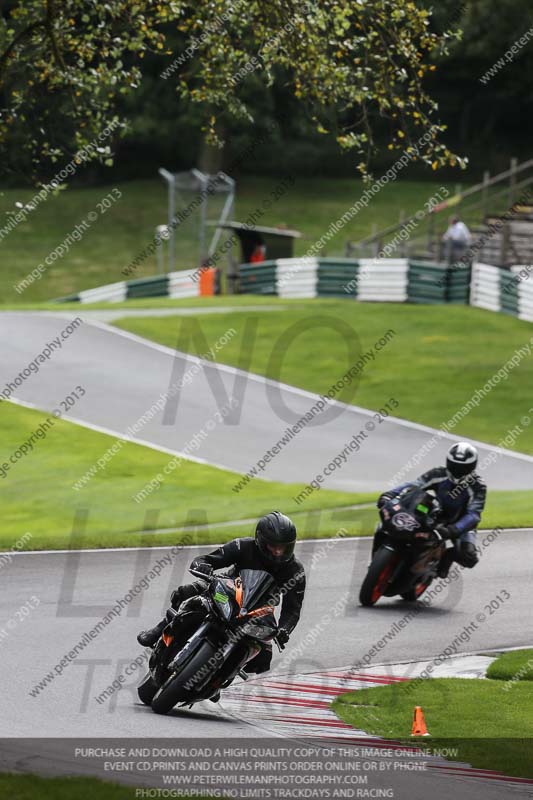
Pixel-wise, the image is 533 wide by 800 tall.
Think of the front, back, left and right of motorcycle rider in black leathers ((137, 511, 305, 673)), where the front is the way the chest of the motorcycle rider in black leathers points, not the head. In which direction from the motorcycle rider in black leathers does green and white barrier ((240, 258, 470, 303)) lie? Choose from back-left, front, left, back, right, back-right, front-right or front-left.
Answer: back

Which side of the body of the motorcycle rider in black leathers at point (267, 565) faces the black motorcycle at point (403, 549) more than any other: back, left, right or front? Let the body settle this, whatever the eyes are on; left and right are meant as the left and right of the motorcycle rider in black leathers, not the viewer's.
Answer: back

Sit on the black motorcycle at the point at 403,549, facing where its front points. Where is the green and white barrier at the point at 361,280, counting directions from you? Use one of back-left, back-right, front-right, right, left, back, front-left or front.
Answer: back-right

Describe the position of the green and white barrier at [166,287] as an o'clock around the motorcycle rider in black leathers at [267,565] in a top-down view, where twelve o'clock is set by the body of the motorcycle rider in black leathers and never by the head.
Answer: The green and white barrier is roughly at 6 o'clock from the motorcycle rider in black leathers.

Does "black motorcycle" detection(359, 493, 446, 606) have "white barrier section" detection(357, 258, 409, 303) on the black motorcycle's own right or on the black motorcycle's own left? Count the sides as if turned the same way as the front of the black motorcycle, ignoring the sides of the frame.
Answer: on the black motorcycle's own right

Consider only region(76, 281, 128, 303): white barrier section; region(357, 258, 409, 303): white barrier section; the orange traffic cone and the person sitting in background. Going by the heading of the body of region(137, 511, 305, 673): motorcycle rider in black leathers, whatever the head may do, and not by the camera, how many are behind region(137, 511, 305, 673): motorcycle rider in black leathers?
3

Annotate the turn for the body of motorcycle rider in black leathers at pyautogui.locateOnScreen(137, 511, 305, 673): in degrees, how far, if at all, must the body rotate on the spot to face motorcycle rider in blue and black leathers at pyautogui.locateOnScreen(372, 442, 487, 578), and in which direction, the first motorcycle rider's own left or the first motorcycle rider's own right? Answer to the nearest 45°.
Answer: approximately 135° to the first motorcycle rider's own left

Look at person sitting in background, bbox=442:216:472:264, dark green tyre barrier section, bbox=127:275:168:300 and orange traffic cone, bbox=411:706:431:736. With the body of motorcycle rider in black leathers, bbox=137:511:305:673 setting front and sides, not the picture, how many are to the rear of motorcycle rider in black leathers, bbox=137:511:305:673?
2

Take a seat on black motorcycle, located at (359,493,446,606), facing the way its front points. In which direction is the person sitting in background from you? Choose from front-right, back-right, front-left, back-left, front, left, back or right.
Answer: back-right

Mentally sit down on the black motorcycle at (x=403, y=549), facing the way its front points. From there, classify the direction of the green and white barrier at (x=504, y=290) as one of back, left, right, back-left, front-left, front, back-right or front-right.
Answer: back-right

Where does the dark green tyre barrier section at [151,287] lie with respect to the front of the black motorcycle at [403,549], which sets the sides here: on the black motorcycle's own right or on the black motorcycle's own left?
on the black motorcycle's own right

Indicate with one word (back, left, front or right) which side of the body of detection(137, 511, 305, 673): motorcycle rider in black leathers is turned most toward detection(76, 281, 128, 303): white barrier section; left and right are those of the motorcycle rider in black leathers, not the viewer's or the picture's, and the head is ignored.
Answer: back
